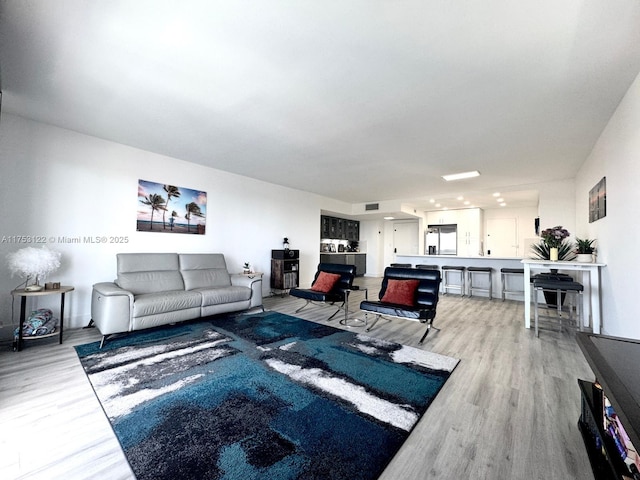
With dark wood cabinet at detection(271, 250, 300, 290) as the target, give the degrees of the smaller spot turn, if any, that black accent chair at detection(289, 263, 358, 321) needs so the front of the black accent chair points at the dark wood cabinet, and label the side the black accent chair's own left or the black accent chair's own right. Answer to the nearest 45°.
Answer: approximately 90° to the black accent chair's own right

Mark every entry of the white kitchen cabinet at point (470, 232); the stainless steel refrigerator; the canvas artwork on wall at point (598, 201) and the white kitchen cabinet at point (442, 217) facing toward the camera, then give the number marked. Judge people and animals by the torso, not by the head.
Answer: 3

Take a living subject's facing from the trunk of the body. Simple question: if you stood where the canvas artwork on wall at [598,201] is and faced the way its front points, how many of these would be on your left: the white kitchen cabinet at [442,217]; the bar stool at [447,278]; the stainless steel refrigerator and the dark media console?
1

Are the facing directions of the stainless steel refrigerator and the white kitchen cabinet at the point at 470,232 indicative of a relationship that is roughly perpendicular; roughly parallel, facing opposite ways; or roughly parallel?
roughly parallel

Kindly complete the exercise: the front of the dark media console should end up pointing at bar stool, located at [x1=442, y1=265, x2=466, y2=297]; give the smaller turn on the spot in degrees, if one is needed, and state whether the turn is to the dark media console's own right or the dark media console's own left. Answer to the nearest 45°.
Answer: approximately 45° to the dark media console's own right

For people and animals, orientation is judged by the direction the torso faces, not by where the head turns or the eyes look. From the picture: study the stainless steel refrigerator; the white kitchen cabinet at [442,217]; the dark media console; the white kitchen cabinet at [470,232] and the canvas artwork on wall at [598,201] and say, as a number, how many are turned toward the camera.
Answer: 3

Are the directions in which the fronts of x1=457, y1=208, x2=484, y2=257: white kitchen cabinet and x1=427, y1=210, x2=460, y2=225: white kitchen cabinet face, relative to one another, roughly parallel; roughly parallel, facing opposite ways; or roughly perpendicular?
roughly parallel

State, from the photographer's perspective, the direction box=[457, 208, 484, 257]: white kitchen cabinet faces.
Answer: facing the viewer

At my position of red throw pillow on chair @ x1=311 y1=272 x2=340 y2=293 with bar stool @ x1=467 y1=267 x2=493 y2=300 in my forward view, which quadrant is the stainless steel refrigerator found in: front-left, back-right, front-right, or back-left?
front-left

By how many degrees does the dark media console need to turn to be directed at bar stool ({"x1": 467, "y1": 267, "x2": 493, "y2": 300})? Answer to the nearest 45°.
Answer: approximately 45° to its right

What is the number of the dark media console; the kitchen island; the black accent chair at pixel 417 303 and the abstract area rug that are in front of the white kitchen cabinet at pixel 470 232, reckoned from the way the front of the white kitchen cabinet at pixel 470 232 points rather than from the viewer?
4

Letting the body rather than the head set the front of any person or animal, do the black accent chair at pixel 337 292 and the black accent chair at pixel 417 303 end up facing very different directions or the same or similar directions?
same or similar directions

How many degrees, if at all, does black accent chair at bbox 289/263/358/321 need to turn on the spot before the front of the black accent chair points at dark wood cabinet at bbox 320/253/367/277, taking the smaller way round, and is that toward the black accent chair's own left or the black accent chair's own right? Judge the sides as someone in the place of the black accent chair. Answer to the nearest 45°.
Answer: approximately 135° to the black accent chair's own right

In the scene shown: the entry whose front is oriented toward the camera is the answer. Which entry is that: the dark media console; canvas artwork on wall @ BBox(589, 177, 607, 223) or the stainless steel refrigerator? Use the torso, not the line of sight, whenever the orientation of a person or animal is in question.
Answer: the stainless steel refrigerator

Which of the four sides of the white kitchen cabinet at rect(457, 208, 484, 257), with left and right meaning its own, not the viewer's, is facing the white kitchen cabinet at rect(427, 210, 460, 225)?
right

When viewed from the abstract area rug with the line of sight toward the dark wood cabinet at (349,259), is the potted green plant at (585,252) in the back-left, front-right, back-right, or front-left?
front-right

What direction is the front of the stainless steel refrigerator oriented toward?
toward the camera

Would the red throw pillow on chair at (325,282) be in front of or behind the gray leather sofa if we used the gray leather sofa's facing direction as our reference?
in front

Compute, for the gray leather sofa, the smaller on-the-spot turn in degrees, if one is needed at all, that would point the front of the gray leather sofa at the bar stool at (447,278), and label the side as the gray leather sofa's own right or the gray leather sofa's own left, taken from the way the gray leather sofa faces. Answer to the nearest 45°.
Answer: approximately 45° to the gray leather sofa's own left

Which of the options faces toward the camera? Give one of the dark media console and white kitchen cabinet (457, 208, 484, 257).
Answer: the white kitchen cabinet

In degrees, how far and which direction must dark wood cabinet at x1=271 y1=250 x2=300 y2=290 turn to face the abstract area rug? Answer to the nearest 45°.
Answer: approximately 45° to its right

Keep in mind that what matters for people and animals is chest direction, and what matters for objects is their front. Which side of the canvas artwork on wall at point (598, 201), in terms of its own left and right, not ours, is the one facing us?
left
